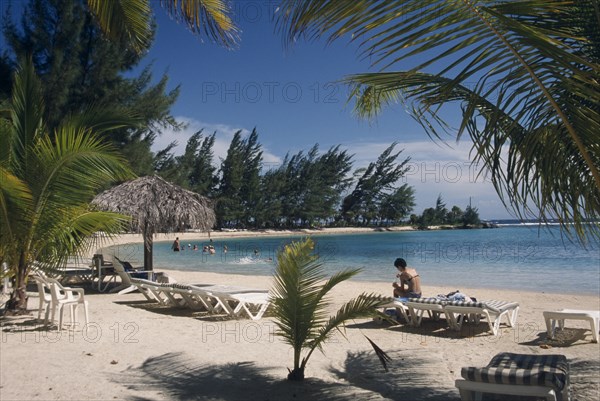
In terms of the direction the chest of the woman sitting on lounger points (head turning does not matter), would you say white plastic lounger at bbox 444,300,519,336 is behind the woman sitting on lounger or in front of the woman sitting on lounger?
behind

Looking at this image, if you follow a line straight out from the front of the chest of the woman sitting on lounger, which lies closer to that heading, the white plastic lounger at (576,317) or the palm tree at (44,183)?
the palm tree
